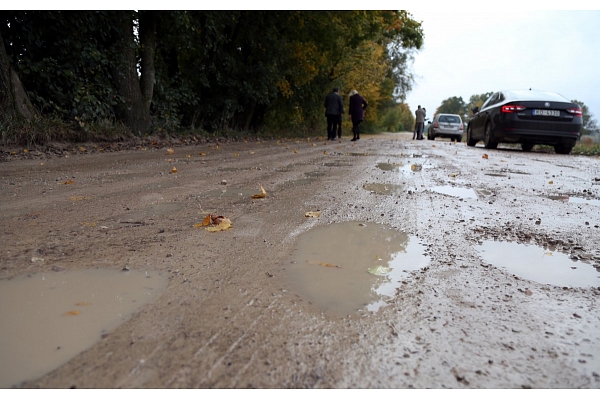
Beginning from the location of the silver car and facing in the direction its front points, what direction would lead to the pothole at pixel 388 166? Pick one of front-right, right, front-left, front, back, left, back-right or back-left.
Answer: back

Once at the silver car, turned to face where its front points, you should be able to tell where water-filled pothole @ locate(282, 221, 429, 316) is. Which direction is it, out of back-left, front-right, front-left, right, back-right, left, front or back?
back

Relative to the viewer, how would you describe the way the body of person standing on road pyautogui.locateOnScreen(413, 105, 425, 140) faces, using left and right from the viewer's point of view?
facing away from the viewer

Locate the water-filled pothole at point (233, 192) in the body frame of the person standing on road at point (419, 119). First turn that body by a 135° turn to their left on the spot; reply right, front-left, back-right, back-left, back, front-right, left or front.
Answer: front-left

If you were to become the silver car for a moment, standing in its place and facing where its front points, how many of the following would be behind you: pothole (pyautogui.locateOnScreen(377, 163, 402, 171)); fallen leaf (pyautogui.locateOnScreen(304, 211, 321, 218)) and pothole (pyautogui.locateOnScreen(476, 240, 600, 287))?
3

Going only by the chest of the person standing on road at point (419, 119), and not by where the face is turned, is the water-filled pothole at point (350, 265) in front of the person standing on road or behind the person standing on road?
behind

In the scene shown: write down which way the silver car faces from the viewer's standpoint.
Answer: facing away from the viewer

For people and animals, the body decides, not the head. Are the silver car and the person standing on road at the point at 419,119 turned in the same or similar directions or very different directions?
same or similar directions

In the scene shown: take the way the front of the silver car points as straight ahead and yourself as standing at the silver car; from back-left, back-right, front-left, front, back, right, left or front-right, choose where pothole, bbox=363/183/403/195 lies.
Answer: back

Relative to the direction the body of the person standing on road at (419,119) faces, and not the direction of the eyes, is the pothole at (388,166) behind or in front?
behind

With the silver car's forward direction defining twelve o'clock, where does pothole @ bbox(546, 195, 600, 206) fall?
The pothole is roughly at 6 o'clock from the silver car.

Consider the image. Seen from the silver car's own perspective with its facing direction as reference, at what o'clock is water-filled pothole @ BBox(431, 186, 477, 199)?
The water-filled pothole is roughly at 6 o'clock from the silver car.

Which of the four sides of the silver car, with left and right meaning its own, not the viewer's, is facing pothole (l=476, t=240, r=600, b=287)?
back
